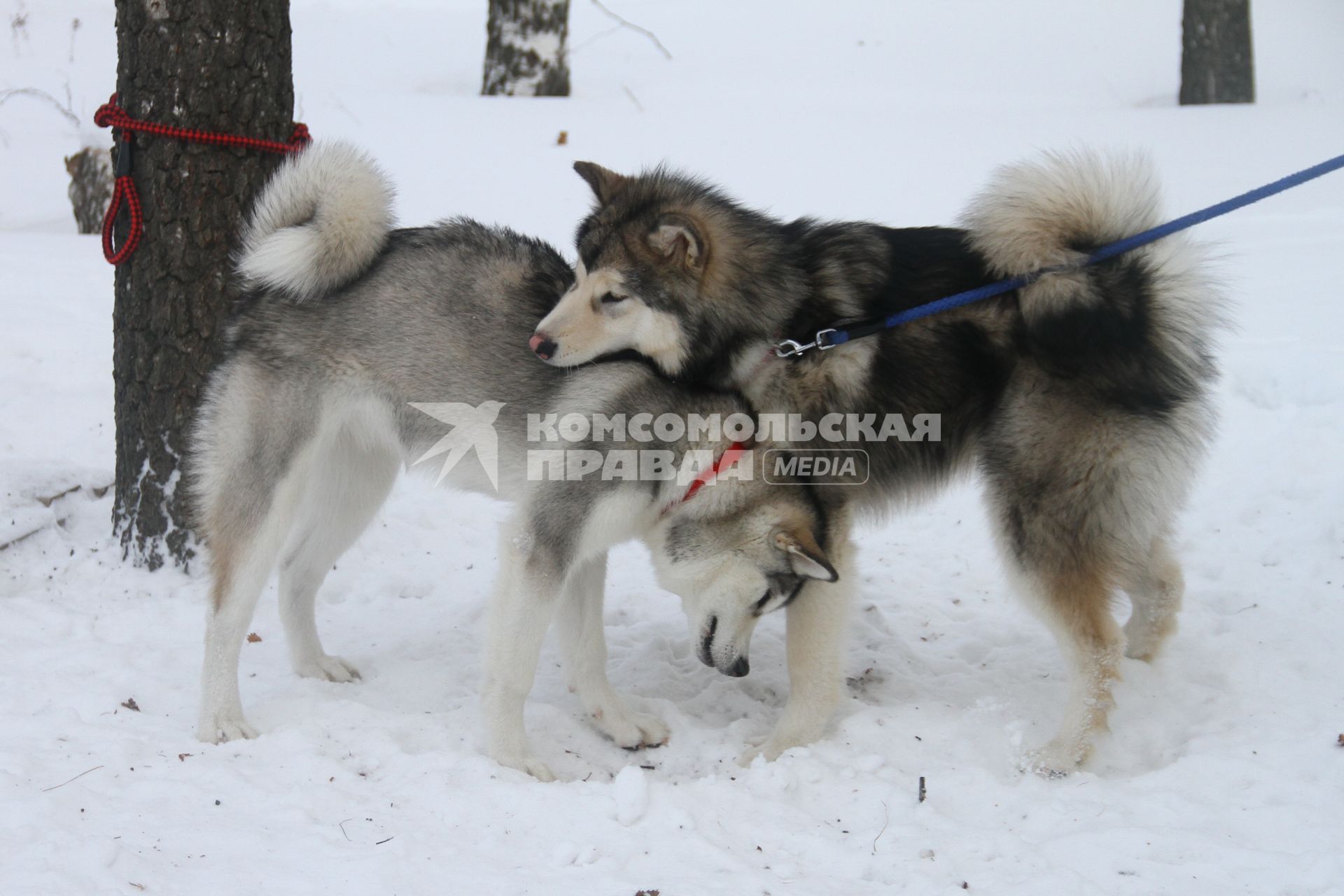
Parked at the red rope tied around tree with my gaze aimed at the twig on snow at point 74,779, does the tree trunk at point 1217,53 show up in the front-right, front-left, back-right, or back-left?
back-left

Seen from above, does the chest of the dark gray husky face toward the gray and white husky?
yes

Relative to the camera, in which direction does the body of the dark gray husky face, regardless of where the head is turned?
to the viewer's left

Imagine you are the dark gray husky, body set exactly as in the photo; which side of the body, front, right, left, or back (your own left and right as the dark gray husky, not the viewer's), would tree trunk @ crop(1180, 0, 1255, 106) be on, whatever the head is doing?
right

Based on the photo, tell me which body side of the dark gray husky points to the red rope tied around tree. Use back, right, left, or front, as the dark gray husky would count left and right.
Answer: front

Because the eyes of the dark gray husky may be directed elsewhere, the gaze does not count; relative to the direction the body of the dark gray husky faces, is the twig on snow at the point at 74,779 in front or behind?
in front
